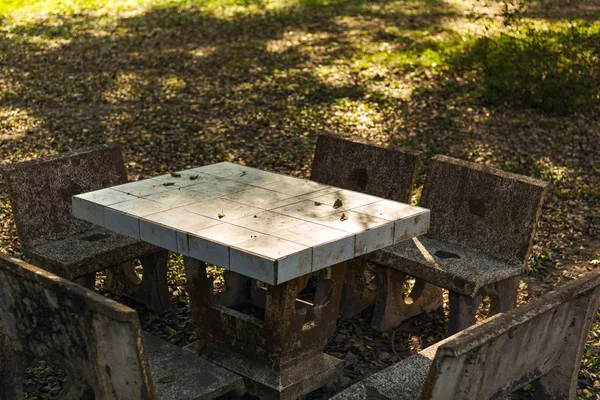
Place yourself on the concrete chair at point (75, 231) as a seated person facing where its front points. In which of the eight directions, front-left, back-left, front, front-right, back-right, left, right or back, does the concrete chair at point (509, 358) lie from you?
front

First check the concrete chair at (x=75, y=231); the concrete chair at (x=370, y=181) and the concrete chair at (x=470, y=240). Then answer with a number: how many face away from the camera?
0

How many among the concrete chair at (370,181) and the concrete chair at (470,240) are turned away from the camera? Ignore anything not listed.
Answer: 0

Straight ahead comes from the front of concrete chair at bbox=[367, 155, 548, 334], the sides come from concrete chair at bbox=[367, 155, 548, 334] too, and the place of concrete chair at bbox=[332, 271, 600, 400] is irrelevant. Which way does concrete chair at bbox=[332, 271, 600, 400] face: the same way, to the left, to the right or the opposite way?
to the right

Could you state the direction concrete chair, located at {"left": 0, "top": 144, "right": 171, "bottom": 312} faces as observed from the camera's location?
facing the viewer and to the right of the viewer

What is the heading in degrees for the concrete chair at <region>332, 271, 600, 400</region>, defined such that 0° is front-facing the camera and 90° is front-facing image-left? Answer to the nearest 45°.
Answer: approximately 135°

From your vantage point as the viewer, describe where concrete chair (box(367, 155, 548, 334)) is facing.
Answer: facing the viewer and to the left of the viewer

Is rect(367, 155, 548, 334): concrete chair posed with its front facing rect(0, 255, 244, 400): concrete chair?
yes

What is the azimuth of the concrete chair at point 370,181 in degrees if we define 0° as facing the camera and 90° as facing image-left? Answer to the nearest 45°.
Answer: approximately 45°

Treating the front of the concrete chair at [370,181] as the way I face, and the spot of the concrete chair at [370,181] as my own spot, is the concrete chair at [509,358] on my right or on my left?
on my left

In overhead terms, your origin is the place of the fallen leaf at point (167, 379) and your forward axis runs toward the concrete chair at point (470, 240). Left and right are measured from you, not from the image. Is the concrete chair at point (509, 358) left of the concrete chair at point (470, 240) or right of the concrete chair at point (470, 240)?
right

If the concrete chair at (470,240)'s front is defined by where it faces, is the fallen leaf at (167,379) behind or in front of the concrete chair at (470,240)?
in front
